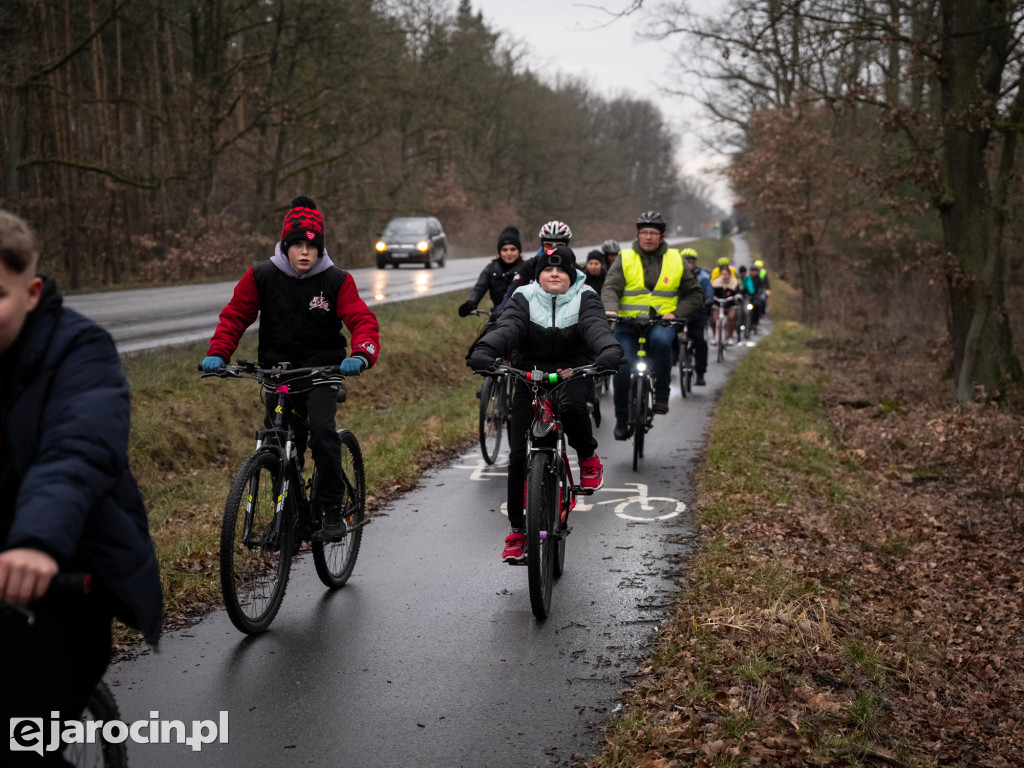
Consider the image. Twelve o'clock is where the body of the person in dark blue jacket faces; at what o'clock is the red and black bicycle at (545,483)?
The red and black bicycle is roughly at 6 o'clock from the person in dark blue jacket.

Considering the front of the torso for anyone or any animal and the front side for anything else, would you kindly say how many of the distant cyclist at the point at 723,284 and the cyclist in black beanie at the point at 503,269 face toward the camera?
2

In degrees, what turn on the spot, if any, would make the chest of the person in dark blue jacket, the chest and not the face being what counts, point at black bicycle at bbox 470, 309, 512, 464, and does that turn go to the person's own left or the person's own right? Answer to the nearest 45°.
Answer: approximately 180°

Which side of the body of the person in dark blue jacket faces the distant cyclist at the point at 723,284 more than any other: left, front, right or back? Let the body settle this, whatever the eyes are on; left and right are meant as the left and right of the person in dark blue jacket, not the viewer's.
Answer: back

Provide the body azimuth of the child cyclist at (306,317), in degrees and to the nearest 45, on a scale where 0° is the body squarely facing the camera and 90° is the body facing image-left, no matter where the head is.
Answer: approximately 0°

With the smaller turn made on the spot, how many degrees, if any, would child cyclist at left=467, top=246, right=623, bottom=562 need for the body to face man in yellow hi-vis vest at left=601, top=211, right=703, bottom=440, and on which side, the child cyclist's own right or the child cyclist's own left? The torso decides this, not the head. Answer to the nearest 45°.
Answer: approximately 180°

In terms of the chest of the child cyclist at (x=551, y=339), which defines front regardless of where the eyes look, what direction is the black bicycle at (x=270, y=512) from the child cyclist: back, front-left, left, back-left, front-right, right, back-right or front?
front-right

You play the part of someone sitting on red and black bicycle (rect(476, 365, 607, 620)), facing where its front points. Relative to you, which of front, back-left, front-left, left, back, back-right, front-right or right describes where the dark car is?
back
